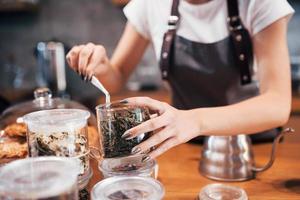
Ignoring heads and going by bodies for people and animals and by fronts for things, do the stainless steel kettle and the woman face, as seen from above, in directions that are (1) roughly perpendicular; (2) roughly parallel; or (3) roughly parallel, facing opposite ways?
roughly perpendicular

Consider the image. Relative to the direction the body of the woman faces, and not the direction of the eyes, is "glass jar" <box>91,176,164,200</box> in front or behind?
in front

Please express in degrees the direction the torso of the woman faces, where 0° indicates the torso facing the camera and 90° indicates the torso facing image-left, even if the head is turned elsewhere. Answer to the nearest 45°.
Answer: approximately 0°

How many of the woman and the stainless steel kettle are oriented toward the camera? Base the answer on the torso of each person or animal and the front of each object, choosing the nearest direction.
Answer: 1
